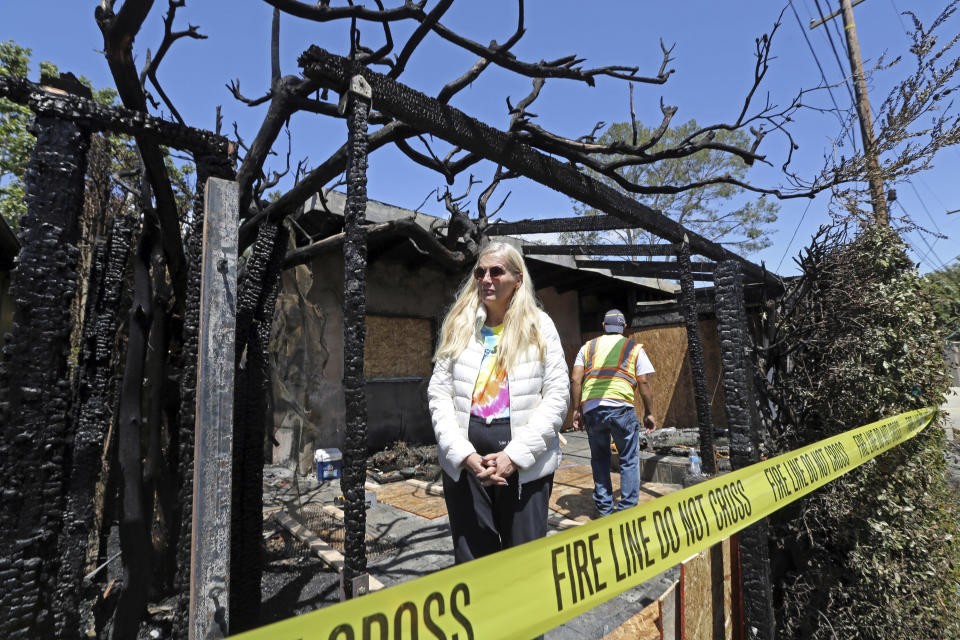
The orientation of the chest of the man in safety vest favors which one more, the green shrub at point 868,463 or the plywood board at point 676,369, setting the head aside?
the plywood board

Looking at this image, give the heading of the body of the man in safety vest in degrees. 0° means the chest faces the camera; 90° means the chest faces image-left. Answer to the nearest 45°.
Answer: approximately 180°

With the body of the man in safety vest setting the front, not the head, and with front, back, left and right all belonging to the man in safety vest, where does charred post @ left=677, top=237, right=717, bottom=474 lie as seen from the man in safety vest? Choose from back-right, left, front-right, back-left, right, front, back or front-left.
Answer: front-right

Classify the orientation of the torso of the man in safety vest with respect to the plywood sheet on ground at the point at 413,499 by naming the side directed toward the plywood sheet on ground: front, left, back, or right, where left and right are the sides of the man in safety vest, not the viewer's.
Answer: left

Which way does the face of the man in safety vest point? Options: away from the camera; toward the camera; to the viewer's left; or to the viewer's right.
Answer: away from the camera

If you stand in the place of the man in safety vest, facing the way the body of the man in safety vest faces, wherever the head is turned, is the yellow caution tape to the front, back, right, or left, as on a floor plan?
back

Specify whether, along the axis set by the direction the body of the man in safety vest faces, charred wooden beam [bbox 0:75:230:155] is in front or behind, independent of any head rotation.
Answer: behind

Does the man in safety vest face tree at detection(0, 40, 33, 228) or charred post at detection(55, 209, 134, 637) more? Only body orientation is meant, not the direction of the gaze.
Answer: the tree

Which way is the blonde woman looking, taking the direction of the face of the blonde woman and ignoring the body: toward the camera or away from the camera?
toward the camera

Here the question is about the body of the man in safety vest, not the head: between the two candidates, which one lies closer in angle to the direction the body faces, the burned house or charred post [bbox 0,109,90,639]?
the burned house
